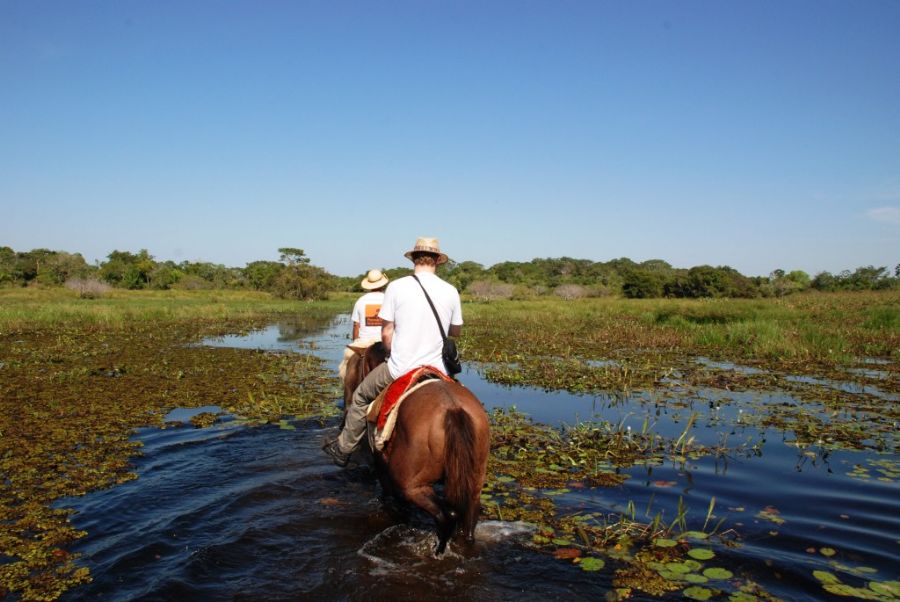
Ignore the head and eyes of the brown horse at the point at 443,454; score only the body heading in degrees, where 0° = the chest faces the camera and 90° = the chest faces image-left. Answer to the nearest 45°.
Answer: approximately 135°

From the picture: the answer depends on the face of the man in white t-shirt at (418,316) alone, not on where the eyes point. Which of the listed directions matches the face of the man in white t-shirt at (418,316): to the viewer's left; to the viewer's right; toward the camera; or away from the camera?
away from the camera

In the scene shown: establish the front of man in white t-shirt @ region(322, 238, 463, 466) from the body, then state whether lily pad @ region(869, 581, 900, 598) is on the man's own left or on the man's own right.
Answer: on the man's own right

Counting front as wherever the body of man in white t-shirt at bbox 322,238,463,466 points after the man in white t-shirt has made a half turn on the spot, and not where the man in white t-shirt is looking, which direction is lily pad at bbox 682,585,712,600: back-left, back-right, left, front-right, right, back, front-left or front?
front-left

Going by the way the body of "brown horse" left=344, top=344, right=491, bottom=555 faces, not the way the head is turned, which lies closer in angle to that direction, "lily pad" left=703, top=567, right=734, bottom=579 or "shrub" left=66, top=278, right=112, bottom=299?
the shrub

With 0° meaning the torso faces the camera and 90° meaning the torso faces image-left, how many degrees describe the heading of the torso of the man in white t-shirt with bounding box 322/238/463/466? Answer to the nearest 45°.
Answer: approximately 180°

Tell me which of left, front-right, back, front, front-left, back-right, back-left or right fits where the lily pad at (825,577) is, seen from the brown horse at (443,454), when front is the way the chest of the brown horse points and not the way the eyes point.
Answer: back-right

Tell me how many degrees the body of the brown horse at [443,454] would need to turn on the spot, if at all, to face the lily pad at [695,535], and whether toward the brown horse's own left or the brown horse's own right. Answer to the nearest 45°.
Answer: approximately 135° to the brown horse's own right

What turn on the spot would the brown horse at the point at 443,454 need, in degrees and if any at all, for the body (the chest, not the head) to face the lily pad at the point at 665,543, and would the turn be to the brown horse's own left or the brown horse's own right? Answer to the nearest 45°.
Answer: approximately 135° to the brown horse's own right

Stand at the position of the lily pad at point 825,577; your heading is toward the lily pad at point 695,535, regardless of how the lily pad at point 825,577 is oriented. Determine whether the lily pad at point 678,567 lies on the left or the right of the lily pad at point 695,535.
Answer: left
